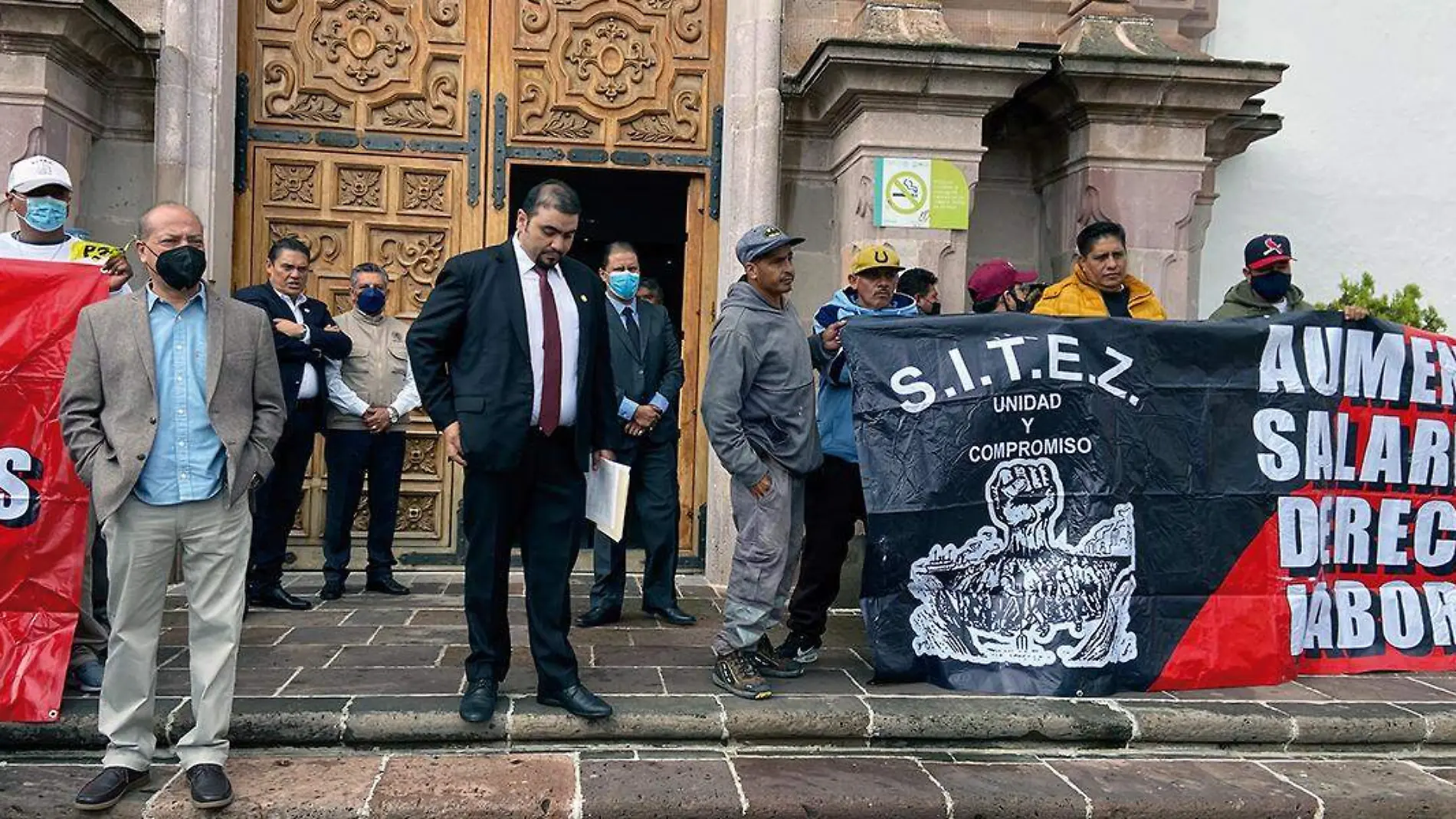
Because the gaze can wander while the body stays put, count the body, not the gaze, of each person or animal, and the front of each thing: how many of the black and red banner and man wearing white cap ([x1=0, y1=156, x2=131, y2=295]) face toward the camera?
2

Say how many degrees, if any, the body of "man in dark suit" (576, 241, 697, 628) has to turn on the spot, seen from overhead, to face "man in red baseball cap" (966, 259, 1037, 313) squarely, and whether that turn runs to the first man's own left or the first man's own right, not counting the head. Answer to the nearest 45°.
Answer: approximately 90° to the first man's own left

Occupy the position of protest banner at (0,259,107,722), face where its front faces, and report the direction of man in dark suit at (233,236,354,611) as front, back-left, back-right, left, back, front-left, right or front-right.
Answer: back-left

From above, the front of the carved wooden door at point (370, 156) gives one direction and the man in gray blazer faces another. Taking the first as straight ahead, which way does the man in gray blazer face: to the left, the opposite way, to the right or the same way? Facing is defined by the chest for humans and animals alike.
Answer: the same way

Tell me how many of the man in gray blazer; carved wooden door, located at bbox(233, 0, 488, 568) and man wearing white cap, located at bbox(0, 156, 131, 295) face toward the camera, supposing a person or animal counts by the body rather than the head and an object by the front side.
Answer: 3

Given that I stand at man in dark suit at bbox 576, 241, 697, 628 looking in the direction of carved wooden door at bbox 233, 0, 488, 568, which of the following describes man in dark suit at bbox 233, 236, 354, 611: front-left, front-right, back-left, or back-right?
front-left

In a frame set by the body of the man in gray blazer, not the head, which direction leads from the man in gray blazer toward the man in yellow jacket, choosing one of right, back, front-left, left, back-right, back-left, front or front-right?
left

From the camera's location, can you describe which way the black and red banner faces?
facing the viewer

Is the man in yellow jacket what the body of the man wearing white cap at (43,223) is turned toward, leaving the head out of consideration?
no

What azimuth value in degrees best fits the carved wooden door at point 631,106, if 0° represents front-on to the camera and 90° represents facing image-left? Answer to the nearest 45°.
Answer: approximately 0°

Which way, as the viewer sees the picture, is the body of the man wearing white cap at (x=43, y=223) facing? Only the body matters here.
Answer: toward the camera

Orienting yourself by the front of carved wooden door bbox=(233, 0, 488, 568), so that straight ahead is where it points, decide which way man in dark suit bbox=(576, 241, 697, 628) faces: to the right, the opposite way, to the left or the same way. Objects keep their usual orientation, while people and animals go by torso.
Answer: the same way

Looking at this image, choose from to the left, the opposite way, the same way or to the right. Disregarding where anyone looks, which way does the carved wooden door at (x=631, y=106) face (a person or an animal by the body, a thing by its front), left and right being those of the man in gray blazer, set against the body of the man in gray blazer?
the same way

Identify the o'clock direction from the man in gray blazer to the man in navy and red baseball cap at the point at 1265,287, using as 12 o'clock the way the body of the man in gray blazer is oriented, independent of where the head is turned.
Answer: The man in navy and red baseball cap is roughly at 9 o'clock from the man in gray blazer.

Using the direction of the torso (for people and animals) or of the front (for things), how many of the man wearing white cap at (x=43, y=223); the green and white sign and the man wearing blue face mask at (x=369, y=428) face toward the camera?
3
